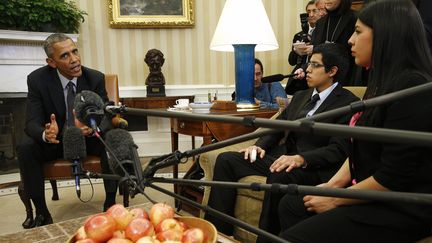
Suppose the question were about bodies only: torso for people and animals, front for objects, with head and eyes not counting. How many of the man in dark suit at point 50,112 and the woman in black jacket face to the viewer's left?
1

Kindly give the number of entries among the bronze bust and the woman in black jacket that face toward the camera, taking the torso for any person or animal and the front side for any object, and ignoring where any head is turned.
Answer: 1

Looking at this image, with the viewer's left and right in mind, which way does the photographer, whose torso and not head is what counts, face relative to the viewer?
facing the viewer and to the left of the viewer

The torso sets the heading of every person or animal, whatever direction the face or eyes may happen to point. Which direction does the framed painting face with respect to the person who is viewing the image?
facing the viewer

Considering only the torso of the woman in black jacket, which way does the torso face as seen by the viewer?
to the viewer's left

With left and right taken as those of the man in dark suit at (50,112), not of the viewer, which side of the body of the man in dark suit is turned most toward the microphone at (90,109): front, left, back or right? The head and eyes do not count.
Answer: front

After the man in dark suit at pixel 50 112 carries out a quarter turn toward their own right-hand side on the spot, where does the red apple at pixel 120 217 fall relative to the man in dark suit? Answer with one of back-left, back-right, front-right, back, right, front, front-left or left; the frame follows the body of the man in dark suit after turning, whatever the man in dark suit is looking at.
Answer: left

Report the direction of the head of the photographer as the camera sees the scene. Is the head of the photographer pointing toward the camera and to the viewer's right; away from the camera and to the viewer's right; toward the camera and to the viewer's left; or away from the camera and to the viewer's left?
toward the camera and to the viewer's left

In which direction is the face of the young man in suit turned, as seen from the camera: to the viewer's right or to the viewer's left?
to the viewer's left

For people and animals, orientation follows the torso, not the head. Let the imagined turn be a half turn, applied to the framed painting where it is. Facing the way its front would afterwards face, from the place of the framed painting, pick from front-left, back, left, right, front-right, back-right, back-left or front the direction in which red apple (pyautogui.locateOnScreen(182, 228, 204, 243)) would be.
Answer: back

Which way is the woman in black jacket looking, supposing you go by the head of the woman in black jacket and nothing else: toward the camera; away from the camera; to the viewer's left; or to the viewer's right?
to the viewer's left

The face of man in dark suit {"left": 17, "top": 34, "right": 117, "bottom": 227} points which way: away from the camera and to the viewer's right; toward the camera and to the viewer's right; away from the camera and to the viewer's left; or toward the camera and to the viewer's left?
toward the camera and to the viewer's right

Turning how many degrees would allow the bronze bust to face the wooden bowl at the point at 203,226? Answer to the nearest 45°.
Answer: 0° — it already faces it

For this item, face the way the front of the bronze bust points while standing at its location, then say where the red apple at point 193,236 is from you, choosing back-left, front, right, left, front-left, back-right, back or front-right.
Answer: front

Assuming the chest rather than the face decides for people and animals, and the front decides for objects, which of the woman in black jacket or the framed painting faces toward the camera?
the framed painting

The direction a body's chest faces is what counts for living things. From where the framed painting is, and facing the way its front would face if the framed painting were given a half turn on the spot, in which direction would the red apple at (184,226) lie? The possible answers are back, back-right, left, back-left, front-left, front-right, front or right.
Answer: back
